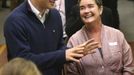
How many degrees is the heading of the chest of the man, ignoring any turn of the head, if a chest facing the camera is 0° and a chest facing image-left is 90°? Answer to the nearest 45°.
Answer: approximately 315°

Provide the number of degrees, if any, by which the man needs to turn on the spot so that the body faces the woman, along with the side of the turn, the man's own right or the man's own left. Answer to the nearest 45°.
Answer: approximately 45° to the man's own left

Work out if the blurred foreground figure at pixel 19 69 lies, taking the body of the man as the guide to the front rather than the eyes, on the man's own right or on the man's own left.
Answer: on the man's own right

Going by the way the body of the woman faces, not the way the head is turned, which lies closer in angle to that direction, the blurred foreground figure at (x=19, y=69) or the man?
the blurred foreground figure

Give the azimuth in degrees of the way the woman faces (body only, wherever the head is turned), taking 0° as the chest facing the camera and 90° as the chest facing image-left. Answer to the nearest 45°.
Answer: approximately 0°
